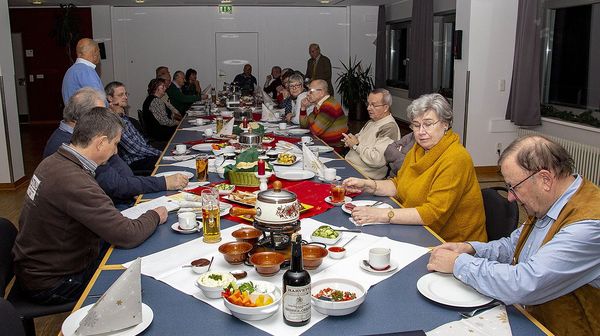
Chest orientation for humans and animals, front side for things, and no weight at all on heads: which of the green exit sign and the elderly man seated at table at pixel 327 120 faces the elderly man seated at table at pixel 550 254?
the green exit sign

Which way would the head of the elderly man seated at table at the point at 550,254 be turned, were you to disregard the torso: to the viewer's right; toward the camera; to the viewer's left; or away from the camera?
to the viewer's left

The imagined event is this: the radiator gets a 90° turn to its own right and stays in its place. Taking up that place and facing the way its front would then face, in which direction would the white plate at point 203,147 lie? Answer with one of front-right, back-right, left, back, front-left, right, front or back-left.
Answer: left

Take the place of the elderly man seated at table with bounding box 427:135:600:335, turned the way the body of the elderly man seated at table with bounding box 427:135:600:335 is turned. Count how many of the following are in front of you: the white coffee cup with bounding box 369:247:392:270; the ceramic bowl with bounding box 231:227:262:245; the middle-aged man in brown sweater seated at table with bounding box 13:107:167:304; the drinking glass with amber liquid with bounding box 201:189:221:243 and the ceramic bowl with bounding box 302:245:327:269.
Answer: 5

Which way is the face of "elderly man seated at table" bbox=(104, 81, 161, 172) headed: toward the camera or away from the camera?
toward the camera

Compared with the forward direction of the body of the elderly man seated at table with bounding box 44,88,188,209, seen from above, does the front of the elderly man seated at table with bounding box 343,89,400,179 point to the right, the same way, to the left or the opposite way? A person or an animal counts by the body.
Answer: the opposite way

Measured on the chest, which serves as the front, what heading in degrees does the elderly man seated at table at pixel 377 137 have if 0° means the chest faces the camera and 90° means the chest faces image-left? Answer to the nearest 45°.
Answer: approximately 45°

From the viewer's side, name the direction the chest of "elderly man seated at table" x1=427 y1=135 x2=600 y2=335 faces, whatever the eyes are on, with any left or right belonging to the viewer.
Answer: facing to the left of the viewer

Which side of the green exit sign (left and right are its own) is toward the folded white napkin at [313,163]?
front

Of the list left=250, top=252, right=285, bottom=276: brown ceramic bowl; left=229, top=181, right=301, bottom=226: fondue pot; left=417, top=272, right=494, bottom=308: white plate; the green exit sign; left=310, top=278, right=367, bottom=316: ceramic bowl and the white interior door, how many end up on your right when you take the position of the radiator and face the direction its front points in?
2

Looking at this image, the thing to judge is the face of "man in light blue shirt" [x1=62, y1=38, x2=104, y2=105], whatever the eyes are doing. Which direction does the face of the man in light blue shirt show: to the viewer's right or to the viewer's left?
to the viewer's right

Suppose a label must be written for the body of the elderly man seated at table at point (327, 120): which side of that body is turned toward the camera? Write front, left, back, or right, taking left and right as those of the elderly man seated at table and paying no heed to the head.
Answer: left

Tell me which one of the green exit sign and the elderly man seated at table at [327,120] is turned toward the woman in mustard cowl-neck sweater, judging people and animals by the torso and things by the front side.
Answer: the green exit sign

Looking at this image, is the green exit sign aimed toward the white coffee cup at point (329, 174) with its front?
yes

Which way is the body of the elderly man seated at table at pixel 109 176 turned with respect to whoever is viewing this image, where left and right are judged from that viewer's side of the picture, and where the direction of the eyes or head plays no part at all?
facing to the right of the viewer

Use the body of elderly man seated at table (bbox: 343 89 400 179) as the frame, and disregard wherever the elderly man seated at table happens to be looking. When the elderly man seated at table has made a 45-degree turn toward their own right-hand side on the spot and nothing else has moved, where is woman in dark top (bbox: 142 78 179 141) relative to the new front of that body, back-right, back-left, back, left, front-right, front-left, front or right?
front-right

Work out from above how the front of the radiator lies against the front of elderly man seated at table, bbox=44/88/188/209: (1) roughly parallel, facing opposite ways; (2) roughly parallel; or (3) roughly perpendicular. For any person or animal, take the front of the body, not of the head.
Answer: roughly parallel, facing opposite ways

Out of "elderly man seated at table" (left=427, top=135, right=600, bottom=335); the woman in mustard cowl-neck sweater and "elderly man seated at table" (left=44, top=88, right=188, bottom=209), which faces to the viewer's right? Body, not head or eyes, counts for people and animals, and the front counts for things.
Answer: "elderly man seated at table" (left=44, top=88, right=188, bottom=209)
